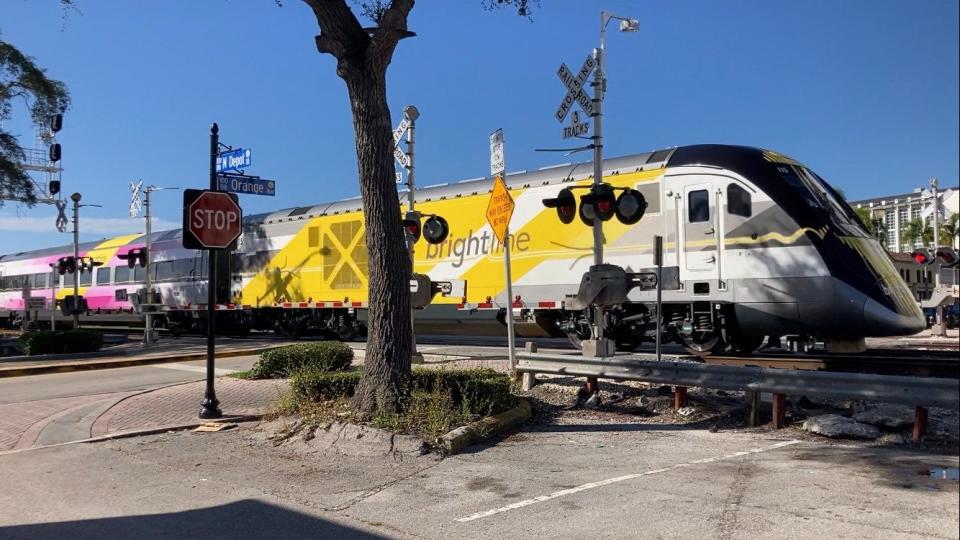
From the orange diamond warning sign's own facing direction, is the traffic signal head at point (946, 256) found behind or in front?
behind

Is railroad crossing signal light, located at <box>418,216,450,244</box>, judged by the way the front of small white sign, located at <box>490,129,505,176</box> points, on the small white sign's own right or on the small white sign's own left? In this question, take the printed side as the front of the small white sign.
on the small white sign's own right

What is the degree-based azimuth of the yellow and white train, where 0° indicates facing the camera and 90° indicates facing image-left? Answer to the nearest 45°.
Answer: approximately 315°

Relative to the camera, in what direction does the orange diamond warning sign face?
facing the viewer and to the left of the viewer

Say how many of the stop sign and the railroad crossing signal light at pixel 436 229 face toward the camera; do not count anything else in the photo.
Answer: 2

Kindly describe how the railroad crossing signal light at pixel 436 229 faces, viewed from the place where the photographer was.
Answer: facing the viewer

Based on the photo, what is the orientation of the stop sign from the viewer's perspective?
toward the camera
